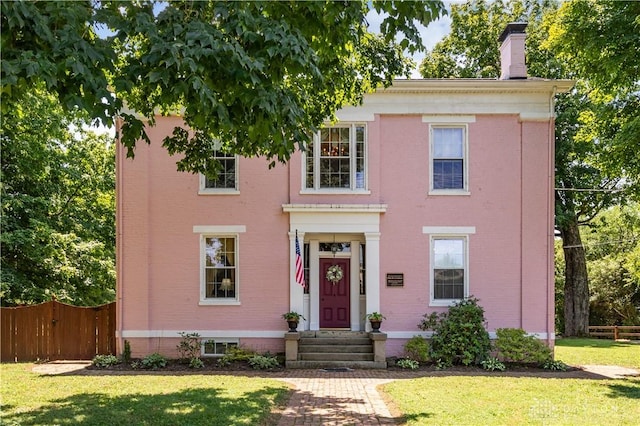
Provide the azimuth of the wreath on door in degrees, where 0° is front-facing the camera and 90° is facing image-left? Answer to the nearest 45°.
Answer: approximately 0°

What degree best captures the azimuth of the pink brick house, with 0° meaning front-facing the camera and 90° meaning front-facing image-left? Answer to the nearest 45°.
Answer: approximately 0°

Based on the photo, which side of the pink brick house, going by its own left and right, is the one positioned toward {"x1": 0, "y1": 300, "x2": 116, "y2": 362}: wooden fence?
right

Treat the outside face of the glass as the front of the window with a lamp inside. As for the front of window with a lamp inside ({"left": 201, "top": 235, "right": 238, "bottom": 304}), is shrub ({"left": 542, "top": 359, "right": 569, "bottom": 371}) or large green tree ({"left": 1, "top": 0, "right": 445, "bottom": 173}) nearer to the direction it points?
the large green tree
